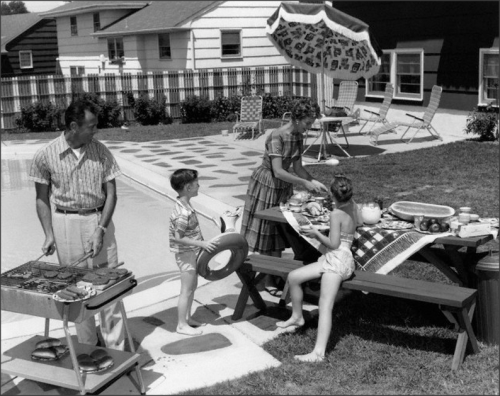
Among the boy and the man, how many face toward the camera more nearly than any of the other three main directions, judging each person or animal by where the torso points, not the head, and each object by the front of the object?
1

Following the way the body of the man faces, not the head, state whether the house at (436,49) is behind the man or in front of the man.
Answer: behind

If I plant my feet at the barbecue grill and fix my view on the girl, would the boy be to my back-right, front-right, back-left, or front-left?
front-left

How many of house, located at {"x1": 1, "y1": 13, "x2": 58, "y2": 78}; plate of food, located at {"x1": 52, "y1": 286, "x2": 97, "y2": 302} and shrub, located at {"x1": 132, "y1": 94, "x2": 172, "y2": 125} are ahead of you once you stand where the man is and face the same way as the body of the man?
1

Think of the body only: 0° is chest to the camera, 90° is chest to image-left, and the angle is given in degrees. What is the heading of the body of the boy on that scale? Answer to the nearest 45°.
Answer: approximately 270°

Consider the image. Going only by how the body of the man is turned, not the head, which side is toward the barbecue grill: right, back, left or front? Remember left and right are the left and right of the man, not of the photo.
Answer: front

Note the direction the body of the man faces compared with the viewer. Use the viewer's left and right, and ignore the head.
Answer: facing the viewer

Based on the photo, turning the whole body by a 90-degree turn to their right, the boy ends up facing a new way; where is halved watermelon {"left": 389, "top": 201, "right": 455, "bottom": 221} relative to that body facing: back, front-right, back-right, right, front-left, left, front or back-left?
left

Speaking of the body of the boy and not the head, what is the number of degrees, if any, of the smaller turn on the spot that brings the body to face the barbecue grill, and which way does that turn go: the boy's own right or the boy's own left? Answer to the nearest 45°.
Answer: approximately 135° to the boy's own right

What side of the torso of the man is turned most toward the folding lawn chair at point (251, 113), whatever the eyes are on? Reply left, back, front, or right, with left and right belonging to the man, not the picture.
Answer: back

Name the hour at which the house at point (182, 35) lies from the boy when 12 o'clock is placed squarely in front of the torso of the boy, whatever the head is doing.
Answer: The house is roughly at 9 o'clock from the boy.

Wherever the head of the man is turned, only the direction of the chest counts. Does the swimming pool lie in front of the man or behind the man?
behind

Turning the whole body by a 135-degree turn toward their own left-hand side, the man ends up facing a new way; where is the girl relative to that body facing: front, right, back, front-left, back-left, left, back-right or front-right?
front-right

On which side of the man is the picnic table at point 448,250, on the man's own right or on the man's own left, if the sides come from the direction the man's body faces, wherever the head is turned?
on the man's own left

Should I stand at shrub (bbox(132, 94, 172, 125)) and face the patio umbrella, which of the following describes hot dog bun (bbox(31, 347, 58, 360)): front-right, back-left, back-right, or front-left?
front-right

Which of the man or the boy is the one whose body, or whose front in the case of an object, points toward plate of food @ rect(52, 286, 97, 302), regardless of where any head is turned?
the man
